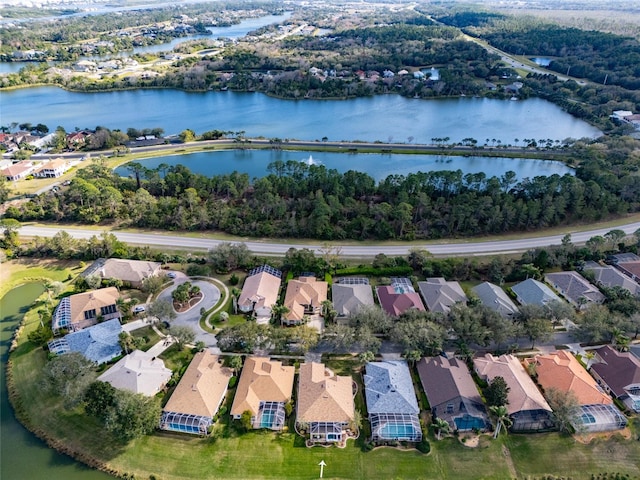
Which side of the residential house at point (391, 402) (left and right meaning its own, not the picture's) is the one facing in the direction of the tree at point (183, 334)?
left

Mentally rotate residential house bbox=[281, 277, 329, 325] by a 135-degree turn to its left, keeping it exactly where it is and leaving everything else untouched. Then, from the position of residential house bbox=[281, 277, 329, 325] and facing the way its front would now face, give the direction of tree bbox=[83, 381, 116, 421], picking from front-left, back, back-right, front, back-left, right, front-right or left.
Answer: back

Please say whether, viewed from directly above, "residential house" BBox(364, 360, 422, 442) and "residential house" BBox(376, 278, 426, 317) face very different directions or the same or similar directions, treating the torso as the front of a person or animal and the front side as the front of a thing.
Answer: very different directions

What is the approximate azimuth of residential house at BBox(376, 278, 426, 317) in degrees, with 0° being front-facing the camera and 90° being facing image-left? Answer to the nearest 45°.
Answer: approximately 0°

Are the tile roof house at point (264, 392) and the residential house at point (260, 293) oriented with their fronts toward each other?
yes

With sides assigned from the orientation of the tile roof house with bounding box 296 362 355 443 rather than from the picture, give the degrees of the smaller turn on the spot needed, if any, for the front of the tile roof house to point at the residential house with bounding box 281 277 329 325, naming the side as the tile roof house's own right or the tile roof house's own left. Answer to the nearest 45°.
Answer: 0° — it already faces it

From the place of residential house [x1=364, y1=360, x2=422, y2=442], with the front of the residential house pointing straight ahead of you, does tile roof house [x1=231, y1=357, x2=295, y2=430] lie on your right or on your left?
on your left

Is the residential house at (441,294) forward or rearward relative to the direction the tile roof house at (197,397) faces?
forward

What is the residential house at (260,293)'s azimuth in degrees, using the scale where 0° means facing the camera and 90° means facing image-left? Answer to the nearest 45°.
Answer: approximately 0°

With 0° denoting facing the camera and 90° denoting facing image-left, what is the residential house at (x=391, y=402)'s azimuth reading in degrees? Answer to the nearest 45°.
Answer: approximately 180°

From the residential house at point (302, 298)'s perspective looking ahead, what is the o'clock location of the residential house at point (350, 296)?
the residential house at point (350, 296) is roughly at 9 o'clock from the residential house at point (302, 298).

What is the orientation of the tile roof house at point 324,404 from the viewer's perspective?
away from the camera

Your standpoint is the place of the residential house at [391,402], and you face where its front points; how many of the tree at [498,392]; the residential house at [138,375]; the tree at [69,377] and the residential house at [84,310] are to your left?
3

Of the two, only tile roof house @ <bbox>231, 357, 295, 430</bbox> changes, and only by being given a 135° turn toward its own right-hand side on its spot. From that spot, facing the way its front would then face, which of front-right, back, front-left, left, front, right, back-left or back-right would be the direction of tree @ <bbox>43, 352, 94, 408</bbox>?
back-right

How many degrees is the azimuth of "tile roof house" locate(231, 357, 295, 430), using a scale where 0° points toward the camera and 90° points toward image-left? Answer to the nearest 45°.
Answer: approximately 180°

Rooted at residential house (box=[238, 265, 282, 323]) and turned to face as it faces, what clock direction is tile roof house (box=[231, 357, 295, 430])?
The tile roof house is roughly at 12 o'clock from the residential house.
